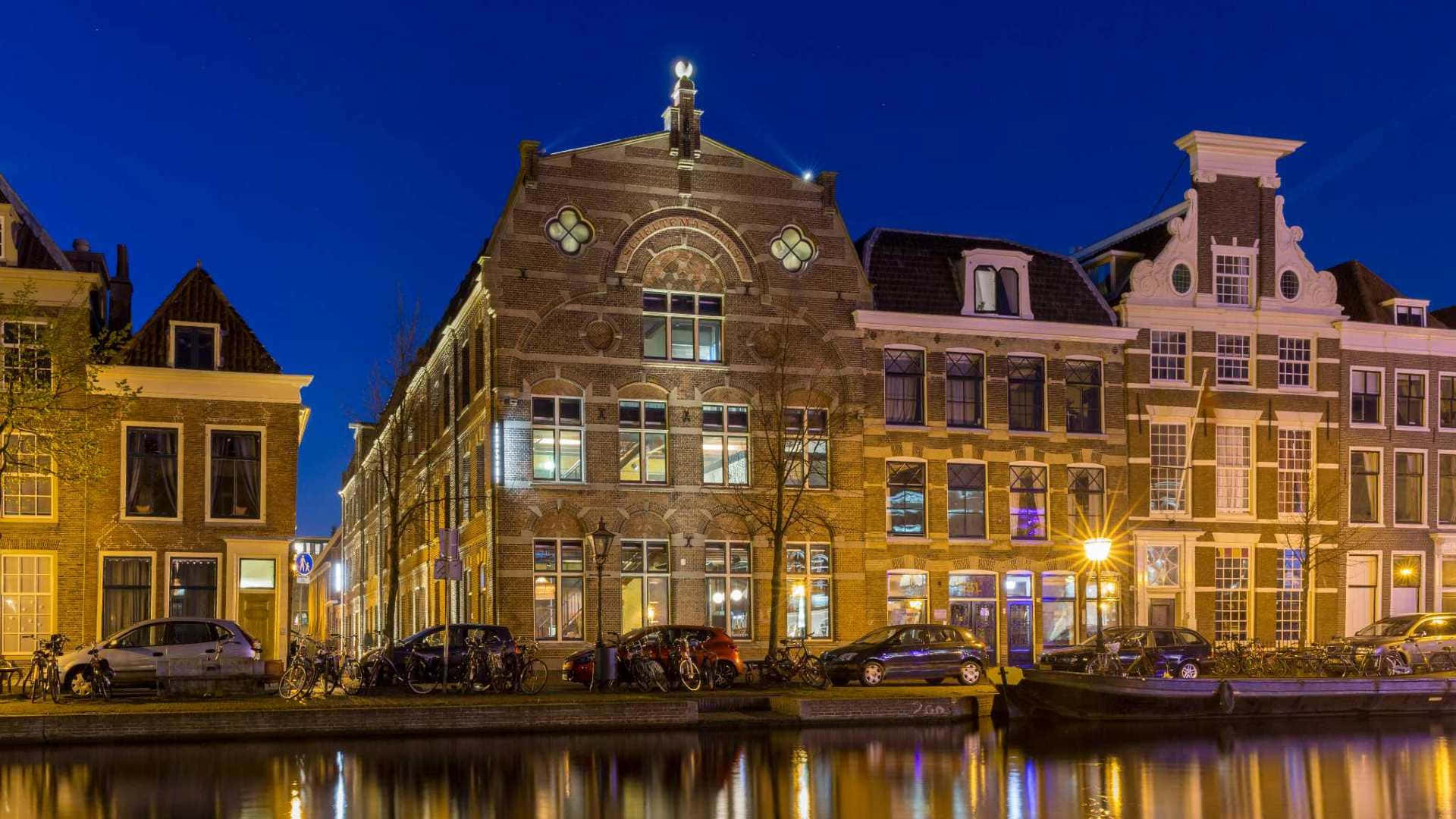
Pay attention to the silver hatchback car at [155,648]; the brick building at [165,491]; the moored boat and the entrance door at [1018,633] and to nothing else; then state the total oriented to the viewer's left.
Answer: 2

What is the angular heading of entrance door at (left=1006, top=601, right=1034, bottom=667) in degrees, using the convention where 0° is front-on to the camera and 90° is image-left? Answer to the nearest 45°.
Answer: approximately 0°

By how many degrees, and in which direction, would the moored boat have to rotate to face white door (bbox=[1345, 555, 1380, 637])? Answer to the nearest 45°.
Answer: approximately 90° to its right

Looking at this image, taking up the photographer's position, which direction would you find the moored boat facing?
facing to the left of the viewer

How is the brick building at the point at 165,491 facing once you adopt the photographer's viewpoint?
facing the viewer

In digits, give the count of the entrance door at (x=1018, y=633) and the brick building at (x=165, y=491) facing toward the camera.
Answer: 2

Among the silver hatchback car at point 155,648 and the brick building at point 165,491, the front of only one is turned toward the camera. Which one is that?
the brick building

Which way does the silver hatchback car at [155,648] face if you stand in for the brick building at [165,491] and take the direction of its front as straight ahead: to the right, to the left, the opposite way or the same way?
to the right

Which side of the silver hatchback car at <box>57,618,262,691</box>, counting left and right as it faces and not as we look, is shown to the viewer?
left

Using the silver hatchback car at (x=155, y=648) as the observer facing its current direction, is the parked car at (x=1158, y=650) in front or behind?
behind

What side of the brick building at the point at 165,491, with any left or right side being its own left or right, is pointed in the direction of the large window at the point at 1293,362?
left
